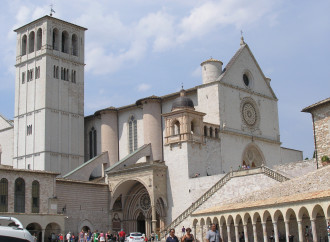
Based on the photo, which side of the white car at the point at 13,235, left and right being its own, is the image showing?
right

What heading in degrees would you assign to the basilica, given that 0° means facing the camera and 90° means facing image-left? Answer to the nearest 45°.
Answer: approximately 315°

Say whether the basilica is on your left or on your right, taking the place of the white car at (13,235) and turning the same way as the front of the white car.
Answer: on your left

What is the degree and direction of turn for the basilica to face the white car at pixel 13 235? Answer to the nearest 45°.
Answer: approximately 45° to its right
